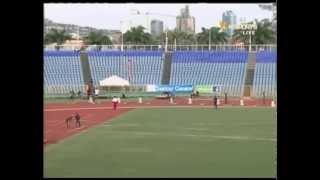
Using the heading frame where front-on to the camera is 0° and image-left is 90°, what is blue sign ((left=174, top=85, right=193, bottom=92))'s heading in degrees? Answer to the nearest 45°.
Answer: approximately 0°

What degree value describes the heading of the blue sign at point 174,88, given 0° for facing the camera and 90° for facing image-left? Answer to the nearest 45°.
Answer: approximately 0°
